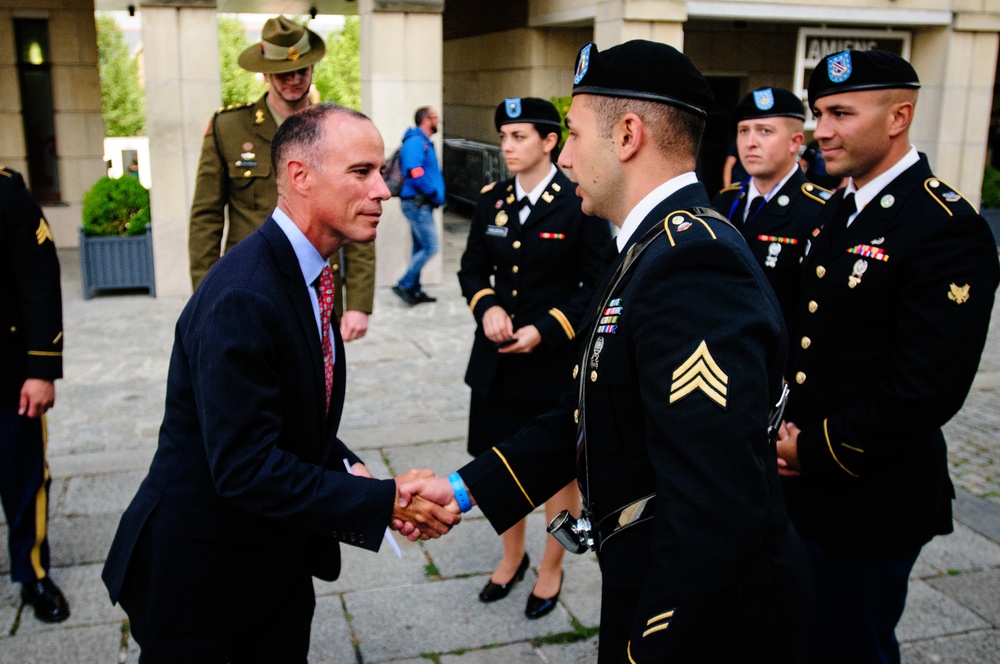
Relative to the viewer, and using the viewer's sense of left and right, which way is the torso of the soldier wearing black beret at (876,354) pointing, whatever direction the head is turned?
facing the viewer and to the left of the viewer

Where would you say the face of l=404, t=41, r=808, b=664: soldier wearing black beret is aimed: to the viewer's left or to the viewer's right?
to the viewer's left

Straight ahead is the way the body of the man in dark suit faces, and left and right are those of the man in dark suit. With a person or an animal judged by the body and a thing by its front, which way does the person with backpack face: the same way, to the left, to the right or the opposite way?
the same way

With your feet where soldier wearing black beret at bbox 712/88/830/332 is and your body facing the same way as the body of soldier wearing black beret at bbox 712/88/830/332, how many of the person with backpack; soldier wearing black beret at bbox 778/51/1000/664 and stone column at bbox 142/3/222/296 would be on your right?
2

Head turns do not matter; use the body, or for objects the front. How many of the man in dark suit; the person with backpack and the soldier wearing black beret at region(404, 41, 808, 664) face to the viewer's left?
1

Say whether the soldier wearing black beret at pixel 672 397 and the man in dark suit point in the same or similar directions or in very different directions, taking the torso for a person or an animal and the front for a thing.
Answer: very different directions

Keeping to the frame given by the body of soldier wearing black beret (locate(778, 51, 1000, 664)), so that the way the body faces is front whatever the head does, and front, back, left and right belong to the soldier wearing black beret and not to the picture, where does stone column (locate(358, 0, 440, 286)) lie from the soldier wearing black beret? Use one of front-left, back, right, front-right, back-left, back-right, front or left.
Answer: right

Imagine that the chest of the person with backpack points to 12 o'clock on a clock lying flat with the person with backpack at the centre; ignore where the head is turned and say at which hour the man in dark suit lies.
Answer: The man in dark suit is roughly at 3 o'clock from the person with backpack.

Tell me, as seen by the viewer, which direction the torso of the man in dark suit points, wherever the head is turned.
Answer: to the viewer's right

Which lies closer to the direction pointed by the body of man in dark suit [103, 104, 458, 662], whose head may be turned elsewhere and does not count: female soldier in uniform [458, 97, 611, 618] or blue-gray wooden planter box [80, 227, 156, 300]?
the female soldier in uniform

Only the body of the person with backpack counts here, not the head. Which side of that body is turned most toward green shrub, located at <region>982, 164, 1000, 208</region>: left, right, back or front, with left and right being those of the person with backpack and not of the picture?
front

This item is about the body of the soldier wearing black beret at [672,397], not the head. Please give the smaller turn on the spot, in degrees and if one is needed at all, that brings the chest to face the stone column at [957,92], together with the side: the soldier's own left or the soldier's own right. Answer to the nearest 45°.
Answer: approximately 90° to the soldier's own right

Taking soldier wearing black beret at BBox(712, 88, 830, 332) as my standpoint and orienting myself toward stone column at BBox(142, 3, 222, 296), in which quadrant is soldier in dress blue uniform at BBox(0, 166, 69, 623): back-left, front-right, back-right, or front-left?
front-left

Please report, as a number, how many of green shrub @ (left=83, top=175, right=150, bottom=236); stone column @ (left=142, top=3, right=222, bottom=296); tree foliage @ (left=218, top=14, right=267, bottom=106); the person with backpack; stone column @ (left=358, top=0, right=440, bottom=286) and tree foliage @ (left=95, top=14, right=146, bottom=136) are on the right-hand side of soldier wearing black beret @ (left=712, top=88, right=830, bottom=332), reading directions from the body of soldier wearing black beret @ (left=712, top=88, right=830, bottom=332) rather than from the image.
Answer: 6

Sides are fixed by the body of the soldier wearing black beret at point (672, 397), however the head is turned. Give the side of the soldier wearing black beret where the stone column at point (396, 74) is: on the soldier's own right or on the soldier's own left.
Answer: on the soldier's own right

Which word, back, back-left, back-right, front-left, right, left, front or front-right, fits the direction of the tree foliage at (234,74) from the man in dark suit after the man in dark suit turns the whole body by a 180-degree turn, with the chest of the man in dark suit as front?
right

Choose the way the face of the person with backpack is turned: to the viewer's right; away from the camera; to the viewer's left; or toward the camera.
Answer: to the viewer's right
